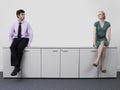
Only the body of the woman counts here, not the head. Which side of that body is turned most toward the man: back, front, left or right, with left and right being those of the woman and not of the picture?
right

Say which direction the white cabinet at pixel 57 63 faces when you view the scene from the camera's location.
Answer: facing the viewer

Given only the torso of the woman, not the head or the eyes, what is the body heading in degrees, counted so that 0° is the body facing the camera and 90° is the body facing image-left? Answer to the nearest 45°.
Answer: approximately 0°

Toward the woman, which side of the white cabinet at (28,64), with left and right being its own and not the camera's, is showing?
left

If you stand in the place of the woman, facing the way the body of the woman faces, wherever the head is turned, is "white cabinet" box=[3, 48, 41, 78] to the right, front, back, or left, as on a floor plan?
right
